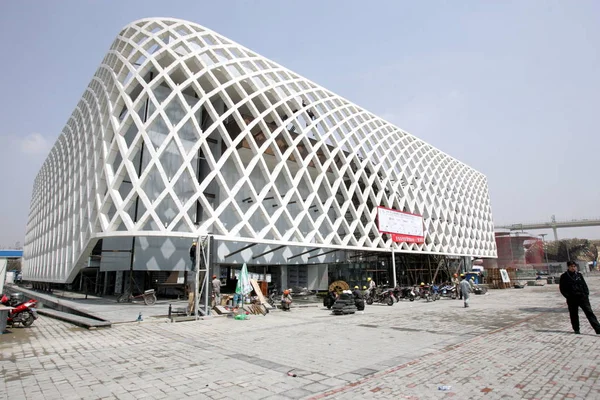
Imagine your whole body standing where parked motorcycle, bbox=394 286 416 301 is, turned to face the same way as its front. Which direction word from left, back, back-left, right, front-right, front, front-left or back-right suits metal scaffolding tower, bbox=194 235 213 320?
right

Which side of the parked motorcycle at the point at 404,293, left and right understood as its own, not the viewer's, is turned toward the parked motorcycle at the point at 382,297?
right

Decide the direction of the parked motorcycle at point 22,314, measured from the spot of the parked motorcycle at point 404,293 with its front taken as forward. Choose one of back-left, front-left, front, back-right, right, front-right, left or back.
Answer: right

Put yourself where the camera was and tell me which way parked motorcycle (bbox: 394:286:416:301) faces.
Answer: facing the viewer and to the right of the viewer
